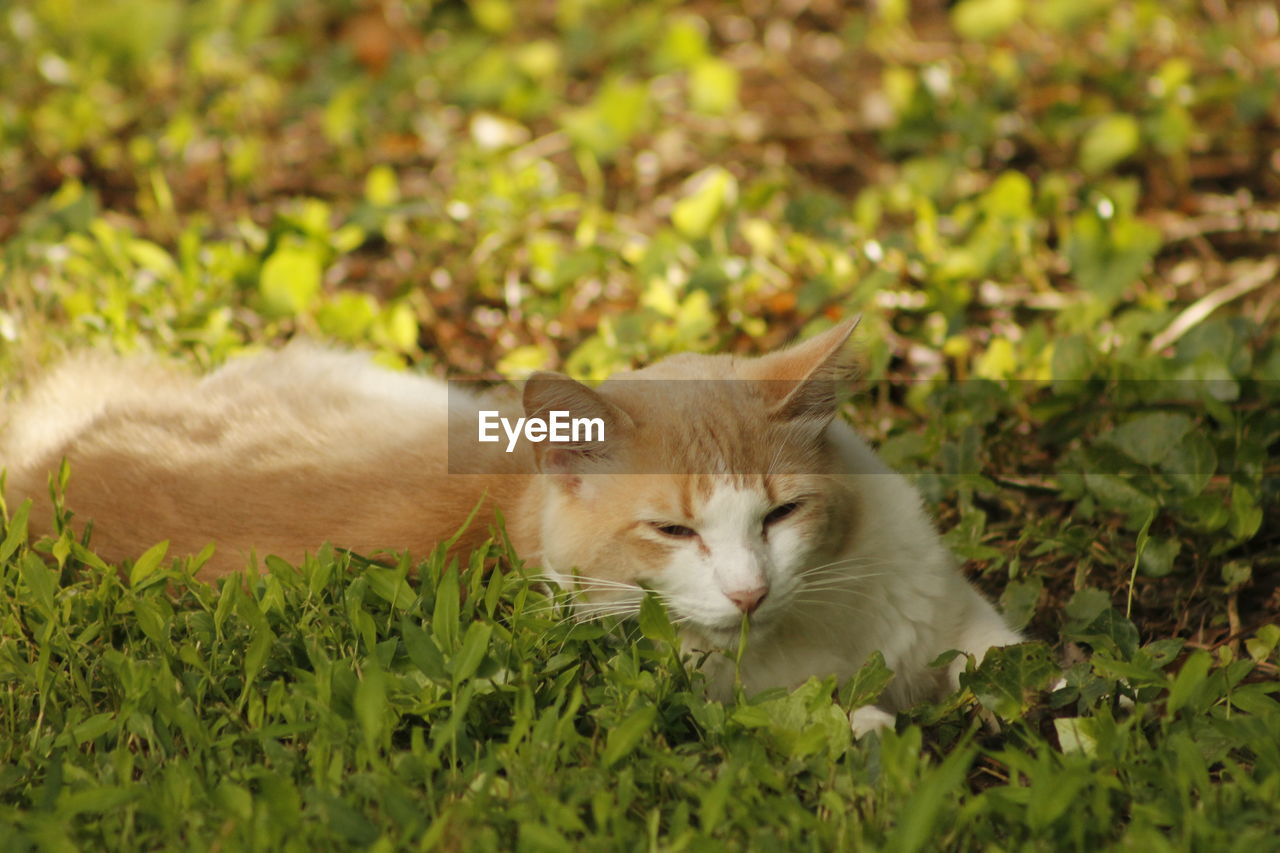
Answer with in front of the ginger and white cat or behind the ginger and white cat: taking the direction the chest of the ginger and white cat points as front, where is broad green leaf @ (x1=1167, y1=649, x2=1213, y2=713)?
in front

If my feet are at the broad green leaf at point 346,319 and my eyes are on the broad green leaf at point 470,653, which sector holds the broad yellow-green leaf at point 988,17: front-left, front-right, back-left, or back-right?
back-left

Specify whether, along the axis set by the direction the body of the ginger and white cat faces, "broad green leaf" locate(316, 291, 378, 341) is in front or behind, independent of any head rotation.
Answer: behind

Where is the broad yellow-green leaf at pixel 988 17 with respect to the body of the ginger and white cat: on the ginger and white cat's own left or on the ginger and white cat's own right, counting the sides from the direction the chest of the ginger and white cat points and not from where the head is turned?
on the ginger and white cat's own left

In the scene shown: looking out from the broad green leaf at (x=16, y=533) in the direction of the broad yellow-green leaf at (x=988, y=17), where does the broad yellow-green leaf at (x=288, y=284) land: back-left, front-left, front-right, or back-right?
front-left

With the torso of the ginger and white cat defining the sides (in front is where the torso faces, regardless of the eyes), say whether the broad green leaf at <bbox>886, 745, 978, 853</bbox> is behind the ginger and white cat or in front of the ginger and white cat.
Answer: in front

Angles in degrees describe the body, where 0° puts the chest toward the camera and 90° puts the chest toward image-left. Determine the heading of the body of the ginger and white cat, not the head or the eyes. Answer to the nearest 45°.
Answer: approximately 315°

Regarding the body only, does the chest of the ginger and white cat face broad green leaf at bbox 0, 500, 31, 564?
no

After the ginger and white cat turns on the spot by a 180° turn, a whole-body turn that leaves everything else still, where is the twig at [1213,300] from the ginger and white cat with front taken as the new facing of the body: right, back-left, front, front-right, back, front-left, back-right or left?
right

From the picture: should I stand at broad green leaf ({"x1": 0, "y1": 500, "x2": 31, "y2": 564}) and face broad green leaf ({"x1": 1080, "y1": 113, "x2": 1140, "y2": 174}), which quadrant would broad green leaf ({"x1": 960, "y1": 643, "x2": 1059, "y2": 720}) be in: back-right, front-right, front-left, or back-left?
front-right

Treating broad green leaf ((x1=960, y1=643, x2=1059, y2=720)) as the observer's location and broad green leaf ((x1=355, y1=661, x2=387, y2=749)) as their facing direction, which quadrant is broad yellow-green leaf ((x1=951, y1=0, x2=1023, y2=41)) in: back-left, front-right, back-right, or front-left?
back-right
